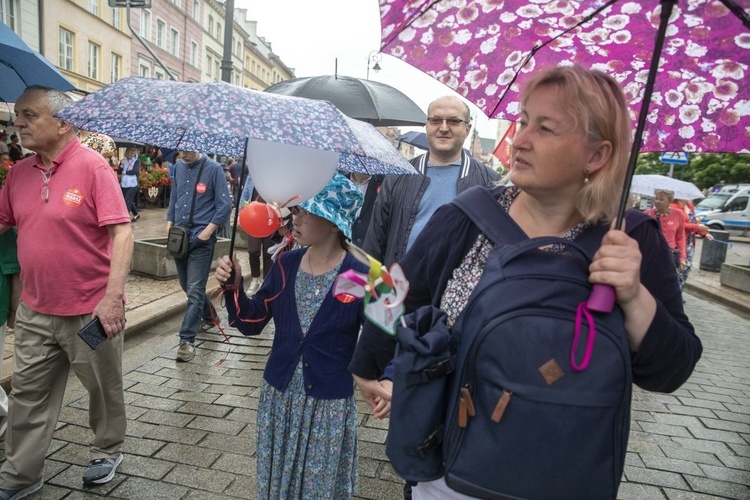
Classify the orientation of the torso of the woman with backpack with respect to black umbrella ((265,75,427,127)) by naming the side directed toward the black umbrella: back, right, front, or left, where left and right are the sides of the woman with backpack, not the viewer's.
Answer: back

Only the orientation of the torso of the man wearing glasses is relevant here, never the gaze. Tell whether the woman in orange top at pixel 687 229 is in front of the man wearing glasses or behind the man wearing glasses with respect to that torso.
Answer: behind

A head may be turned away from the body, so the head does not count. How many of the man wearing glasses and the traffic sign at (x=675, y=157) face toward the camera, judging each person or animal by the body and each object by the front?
2

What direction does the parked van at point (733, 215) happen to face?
to the viewer's left

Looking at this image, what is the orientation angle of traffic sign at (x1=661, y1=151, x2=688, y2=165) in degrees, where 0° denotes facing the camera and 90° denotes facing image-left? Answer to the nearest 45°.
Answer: approximately 0°
